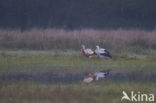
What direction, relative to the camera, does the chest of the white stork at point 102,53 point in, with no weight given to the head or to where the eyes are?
to the viewer's left
